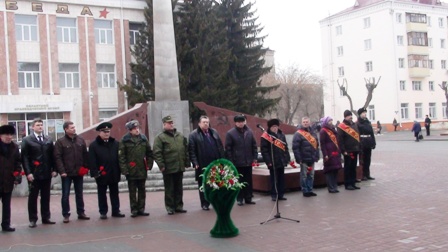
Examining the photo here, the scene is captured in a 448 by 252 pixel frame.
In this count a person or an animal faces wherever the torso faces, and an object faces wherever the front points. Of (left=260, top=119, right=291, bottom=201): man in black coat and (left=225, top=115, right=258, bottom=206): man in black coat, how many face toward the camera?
2

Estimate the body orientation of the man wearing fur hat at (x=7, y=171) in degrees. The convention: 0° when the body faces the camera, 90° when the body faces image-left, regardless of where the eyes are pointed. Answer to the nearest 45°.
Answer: approximately 315°

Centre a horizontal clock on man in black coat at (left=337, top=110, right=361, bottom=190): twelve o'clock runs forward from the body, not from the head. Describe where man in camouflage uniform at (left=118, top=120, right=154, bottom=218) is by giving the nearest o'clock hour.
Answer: The man in camouflage uniform is roughly at 3 o'clock from the man in black coat.

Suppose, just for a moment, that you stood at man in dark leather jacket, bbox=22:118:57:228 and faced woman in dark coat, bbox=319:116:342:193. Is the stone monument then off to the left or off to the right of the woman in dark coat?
left

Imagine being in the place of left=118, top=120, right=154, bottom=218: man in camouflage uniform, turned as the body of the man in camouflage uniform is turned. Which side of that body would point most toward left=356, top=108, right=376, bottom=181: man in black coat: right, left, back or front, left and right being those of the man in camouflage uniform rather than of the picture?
left

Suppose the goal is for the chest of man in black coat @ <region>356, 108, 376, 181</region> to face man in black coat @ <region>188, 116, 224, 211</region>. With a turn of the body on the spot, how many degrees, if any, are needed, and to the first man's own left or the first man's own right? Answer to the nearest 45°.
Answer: approximately 90° to the first man's own right

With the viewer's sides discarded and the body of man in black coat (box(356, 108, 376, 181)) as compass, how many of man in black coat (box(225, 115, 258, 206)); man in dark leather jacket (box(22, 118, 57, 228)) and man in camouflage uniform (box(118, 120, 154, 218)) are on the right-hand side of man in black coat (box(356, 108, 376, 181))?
3

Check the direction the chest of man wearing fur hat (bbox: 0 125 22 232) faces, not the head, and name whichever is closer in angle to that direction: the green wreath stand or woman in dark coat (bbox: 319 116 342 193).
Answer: the green wreath stand

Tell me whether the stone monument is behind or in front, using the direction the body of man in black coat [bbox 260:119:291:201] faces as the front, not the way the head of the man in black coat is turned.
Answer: behind

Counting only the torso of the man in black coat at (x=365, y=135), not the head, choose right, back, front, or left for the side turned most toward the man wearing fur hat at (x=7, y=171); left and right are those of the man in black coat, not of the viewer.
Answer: right
